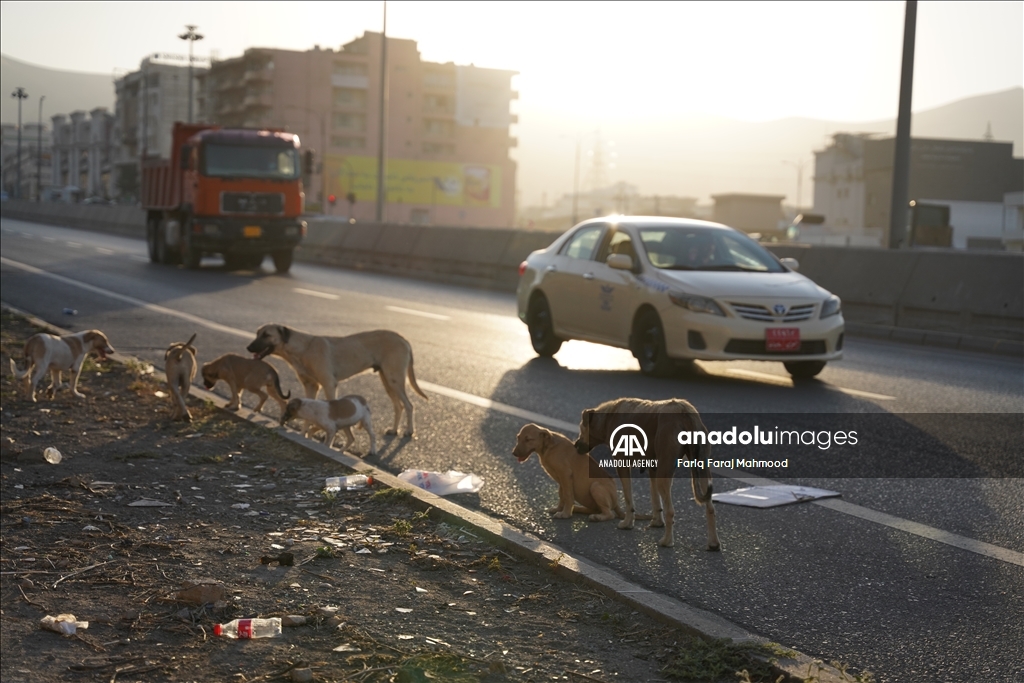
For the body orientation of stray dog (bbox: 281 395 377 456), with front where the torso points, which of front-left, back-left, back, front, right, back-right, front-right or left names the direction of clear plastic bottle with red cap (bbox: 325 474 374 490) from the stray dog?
left

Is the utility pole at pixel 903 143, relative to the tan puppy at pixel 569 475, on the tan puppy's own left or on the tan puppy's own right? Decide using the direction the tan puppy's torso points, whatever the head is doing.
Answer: on the tan puppy's own right

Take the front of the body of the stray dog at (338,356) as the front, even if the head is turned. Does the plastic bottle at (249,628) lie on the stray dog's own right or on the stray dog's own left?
on the stray dog's own left

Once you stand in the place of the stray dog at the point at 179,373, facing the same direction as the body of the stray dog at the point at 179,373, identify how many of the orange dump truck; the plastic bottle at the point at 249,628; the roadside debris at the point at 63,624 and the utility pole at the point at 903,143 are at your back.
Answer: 2

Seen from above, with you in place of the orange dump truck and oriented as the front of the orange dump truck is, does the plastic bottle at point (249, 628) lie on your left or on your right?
on your right

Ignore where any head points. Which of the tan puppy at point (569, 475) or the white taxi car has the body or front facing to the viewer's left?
the tan puppy

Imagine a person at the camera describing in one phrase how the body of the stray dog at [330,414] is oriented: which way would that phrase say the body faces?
to the viewer's left

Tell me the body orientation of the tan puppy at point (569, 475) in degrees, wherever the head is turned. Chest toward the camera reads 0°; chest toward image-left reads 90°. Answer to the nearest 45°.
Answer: approximately 90°

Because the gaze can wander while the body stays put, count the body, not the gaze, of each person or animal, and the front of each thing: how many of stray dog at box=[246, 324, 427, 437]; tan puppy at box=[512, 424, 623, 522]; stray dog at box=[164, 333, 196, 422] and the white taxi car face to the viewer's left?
2

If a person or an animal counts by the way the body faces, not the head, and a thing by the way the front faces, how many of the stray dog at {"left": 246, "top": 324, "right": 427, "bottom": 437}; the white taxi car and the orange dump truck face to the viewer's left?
1

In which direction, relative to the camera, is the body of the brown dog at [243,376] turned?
to the viewer's left

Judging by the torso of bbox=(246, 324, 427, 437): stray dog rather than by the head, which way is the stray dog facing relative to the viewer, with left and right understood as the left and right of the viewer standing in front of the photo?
facing to the left of the viewer

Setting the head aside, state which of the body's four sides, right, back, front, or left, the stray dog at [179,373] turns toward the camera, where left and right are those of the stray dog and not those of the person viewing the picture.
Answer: back

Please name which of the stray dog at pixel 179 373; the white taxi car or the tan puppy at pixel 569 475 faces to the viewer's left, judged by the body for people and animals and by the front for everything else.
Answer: the tan puppy

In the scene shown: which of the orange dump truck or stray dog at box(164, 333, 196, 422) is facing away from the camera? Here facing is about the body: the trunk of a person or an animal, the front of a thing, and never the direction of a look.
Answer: the stray dog

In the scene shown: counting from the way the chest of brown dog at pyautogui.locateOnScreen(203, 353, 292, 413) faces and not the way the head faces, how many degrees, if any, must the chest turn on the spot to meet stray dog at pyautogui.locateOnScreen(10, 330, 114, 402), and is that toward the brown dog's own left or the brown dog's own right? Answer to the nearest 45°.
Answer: approximately 45° to the brown dog's own right

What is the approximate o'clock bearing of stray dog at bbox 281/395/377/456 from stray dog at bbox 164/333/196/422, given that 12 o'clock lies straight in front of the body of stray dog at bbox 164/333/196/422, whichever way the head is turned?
stray dog at bbox 281/395/377/456 is roughly at 5 o'clock from stray dog at bbox 164/333/196/422.
